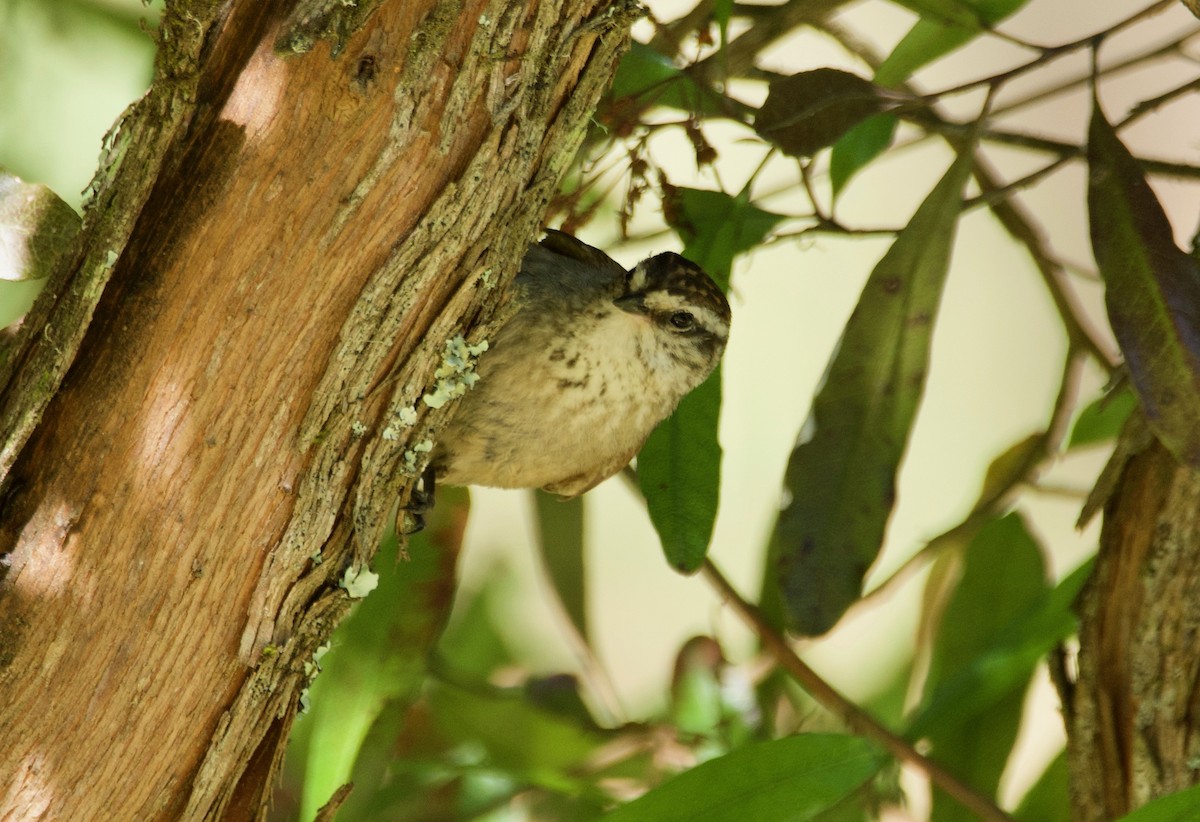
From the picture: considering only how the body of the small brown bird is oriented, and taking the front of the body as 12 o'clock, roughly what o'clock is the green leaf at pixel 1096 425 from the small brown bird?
The green leaf is roughly at 10 o'clock from the small brown bird.

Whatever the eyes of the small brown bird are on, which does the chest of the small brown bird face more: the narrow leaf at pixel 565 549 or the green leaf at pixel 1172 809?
the green leaf

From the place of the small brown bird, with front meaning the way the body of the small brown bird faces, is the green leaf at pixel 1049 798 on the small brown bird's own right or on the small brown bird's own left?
on the small brown bird's own left

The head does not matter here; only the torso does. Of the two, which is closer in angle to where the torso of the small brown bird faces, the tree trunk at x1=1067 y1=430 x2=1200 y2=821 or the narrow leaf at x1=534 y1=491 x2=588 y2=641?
the tree trunk

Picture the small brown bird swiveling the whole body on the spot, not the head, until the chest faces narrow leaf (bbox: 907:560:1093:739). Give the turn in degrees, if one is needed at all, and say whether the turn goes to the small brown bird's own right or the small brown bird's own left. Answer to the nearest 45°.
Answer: approximately 45° to the small brown bird's own left

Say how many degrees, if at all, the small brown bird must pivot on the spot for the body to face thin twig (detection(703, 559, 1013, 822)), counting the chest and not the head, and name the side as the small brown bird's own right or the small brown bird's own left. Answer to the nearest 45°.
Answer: approximately 45° to the small brown bird's own left

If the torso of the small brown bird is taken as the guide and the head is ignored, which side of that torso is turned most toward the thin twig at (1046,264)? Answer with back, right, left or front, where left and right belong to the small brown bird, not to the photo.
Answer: left

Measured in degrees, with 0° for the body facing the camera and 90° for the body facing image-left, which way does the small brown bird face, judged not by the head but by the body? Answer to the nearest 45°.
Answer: approximately 315°
